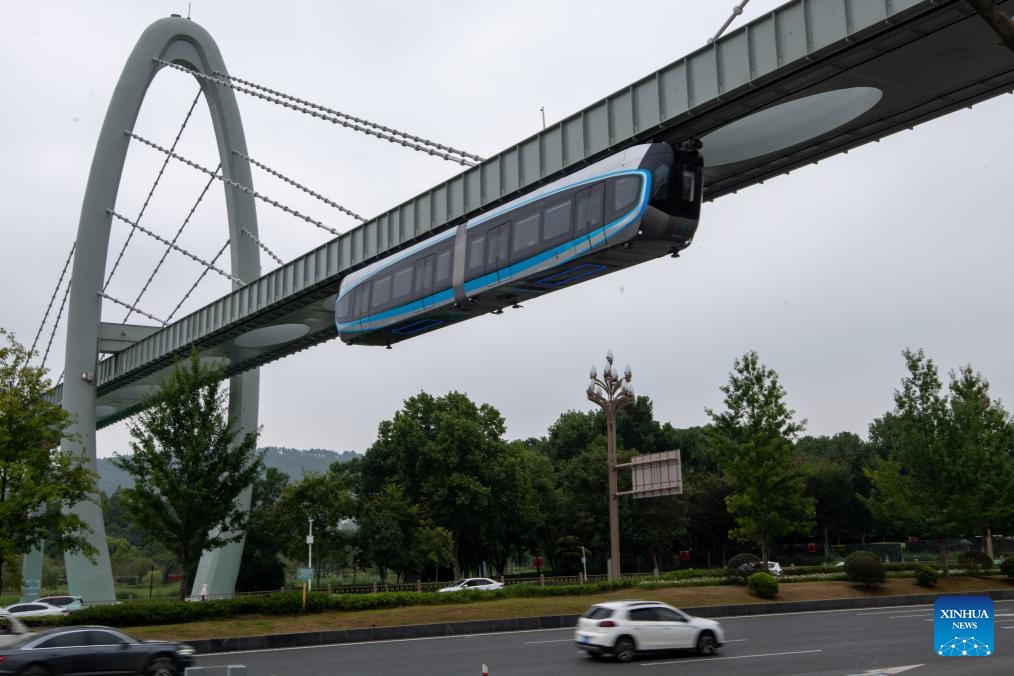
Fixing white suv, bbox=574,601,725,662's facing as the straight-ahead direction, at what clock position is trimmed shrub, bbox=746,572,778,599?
The trimmed shrub is roughly at 11 o'clock from the white suv.

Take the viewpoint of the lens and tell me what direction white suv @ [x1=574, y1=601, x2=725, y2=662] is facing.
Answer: facing away from the viewer and to the right of the viewer

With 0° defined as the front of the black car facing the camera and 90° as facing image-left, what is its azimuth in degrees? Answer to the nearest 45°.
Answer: approximately 270°

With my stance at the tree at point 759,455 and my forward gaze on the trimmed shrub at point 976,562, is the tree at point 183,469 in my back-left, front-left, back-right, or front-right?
back-right

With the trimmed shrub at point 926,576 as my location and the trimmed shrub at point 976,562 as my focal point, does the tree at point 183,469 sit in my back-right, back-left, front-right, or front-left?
back-left

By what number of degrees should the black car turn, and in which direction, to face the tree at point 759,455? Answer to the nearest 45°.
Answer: approximately 45° to its left
